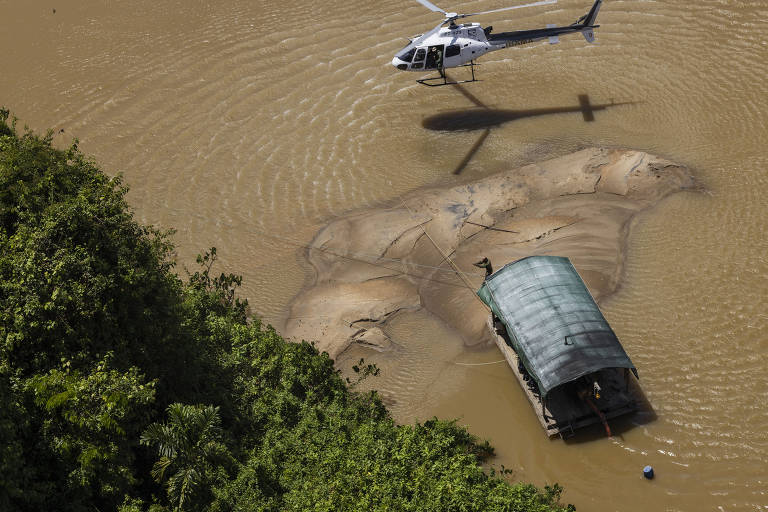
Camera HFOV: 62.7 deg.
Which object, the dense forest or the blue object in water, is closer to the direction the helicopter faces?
the dense forest

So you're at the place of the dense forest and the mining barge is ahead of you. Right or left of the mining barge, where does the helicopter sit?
left

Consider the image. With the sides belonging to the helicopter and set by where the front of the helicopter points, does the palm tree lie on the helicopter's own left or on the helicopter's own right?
on the helicopter's own left

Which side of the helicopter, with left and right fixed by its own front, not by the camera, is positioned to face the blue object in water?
left

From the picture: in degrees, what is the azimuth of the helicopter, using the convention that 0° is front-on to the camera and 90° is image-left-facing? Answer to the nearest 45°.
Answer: approximately 90°

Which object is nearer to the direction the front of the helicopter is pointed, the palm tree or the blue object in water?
the palm tree
